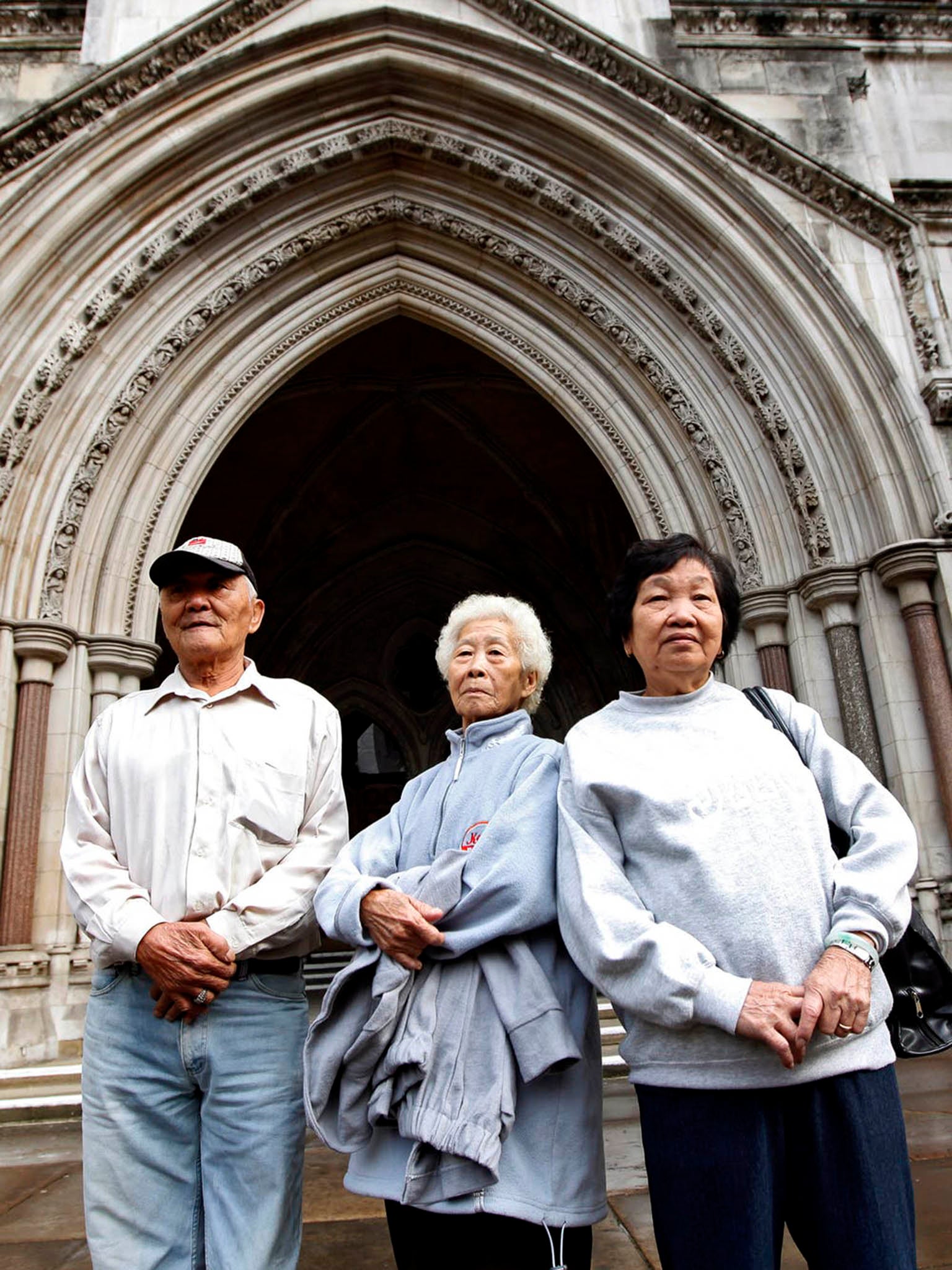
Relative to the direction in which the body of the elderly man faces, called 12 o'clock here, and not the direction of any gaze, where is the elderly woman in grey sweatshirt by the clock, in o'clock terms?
The elderly woman in grey sweatshirt is roughly at 10 o'clock from the elderly man.

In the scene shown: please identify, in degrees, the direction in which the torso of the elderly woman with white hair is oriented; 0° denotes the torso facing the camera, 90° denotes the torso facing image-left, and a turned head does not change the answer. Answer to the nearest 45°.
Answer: approximately 45°

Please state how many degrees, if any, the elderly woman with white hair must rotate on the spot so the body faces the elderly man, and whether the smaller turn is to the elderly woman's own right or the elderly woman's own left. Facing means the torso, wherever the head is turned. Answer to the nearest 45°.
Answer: approximately 45° to the elderly woman's own right

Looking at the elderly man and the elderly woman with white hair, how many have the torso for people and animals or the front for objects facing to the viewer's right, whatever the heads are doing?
0

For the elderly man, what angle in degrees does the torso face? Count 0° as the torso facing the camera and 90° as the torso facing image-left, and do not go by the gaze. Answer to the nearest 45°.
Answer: approximately 0°

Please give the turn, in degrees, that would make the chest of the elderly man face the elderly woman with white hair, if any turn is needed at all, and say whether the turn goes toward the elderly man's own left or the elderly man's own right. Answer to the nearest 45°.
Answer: approximately 45° to the elderly man's own left
